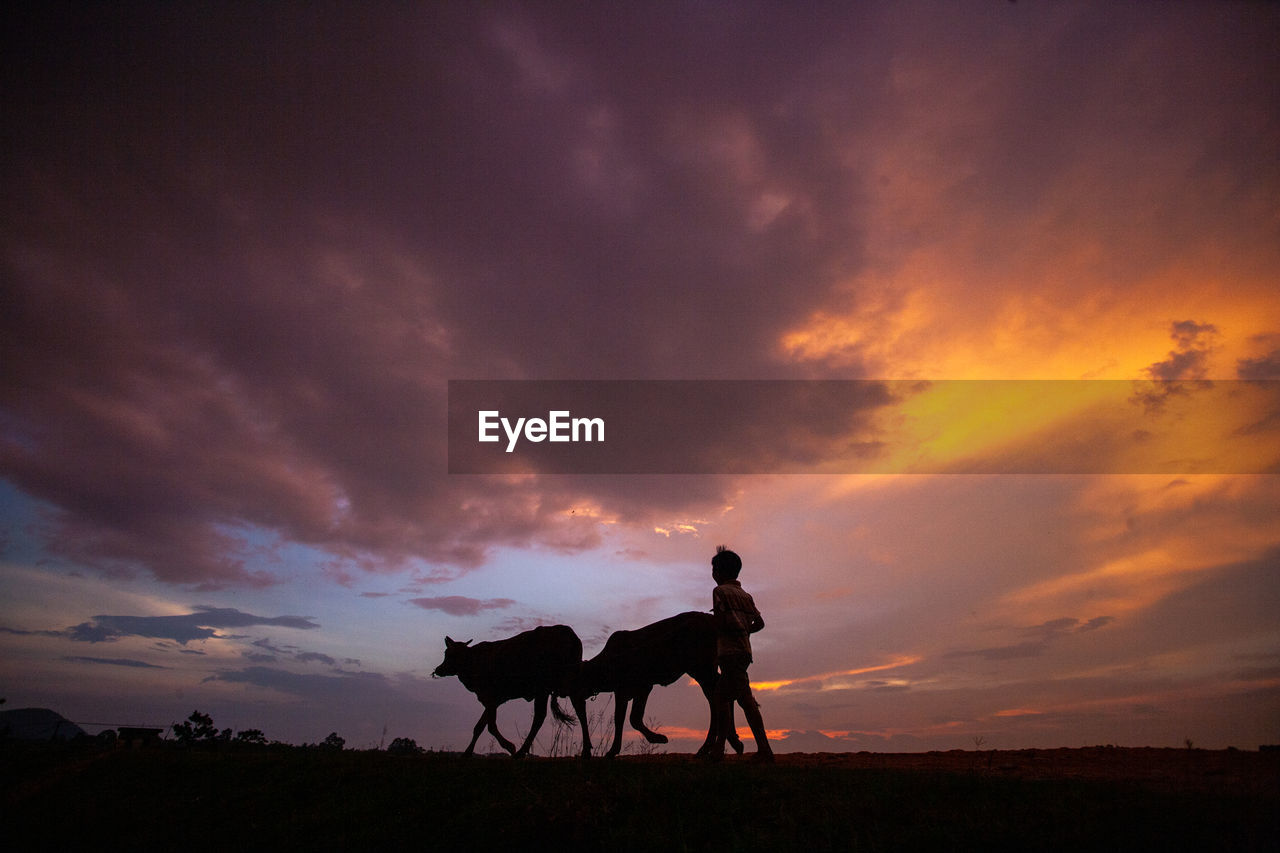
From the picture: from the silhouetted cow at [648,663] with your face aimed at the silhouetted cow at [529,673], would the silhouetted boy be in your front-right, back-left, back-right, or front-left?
back-left

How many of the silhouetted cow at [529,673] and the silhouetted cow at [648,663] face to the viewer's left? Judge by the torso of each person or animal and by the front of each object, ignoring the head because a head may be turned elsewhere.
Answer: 2

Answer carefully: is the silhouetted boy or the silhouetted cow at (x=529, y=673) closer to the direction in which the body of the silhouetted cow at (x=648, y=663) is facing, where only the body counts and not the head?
the silhouetted cow

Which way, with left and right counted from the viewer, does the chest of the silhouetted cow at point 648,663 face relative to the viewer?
facing to the left of the viewer

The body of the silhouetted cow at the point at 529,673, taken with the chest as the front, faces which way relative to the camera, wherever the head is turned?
to the viewer's left

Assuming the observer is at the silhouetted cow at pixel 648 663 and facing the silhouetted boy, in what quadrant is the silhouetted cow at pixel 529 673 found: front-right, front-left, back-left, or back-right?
back-right

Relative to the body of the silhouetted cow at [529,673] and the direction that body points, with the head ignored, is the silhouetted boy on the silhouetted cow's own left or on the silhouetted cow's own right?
on the silhouetted cow's own left
